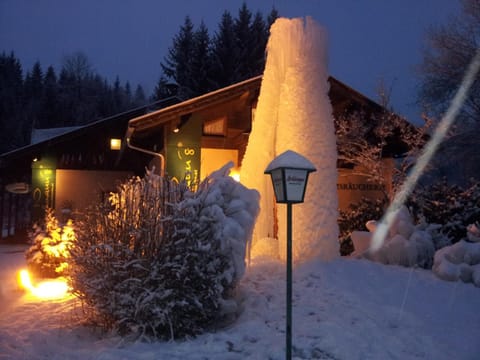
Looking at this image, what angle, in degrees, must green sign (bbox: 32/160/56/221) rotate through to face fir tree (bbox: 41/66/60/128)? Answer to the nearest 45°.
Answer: approximately 180°

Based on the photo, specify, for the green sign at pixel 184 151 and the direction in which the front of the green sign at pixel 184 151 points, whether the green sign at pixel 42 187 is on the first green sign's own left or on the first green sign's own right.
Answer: on the first green sign's own right

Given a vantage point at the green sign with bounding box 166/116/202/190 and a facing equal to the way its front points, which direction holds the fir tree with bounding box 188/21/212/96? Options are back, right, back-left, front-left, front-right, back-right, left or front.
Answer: back

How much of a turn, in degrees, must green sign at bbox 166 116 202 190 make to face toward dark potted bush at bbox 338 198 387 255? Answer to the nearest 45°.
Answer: approximately 90° to its left

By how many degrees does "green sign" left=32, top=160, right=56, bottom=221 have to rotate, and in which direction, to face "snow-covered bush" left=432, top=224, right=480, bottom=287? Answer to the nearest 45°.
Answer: approximately 45° to its left

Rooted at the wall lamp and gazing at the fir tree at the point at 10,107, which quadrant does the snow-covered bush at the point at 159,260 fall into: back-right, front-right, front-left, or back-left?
back-left

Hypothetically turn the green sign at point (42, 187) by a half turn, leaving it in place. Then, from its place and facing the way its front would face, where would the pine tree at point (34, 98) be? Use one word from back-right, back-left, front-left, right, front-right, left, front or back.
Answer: front

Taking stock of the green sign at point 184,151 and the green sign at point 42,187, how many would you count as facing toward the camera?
2

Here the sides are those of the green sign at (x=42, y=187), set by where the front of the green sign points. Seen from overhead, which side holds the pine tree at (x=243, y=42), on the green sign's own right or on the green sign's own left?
on the green sign's own left

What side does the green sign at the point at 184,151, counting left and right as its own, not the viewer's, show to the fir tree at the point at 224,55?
back

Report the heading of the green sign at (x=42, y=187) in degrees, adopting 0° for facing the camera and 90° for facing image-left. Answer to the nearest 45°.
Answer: approximately 0°
